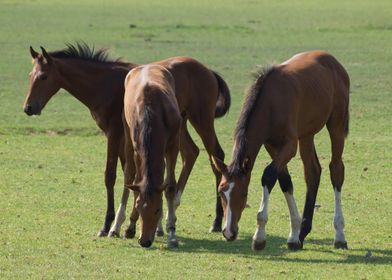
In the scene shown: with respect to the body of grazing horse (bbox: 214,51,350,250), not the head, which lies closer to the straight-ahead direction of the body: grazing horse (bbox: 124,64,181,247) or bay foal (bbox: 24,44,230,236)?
the grazing horse

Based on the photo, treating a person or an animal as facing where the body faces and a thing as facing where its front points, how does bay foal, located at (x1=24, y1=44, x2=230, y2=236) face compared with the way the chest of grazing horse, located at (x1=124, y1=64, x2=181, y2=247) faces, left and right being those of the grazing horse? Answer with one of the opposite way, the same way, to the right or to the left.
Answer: to the right

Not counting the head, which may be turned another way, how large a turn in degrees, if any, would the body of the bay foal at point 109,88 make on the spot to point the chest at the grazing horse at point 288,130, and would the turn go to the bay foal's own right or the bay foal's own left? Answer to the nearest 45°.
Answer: approximately 135° to the bay foal's own left

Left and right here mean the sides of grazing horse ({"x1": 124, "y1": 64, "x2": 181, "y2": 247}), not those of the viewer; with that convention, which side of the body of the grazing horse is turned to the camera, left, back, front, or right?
front

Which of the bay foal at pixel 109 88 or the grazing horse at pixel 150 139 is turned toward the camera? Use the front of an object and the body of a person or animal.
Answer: the grazing horse

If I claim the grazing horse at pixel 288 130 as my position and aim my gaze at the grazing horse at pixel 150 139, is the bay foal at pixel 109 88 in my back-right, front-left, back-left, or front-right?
front-right

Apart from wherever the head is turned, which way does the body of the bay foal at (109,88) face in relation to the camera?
to the viewer's left

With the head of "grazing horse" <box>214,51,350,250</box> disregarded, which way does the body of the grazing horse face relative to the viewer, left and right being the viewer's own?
facing the viewer and to the left of the viewer

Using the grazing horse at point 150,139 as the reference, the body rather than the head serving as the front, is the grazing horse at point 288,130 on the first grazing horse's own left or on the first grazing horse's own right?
on the first grazing horse's own left

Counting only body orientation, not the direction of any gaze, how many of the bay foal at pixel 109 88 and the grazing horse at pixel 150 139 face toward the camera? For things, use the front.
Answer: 1
